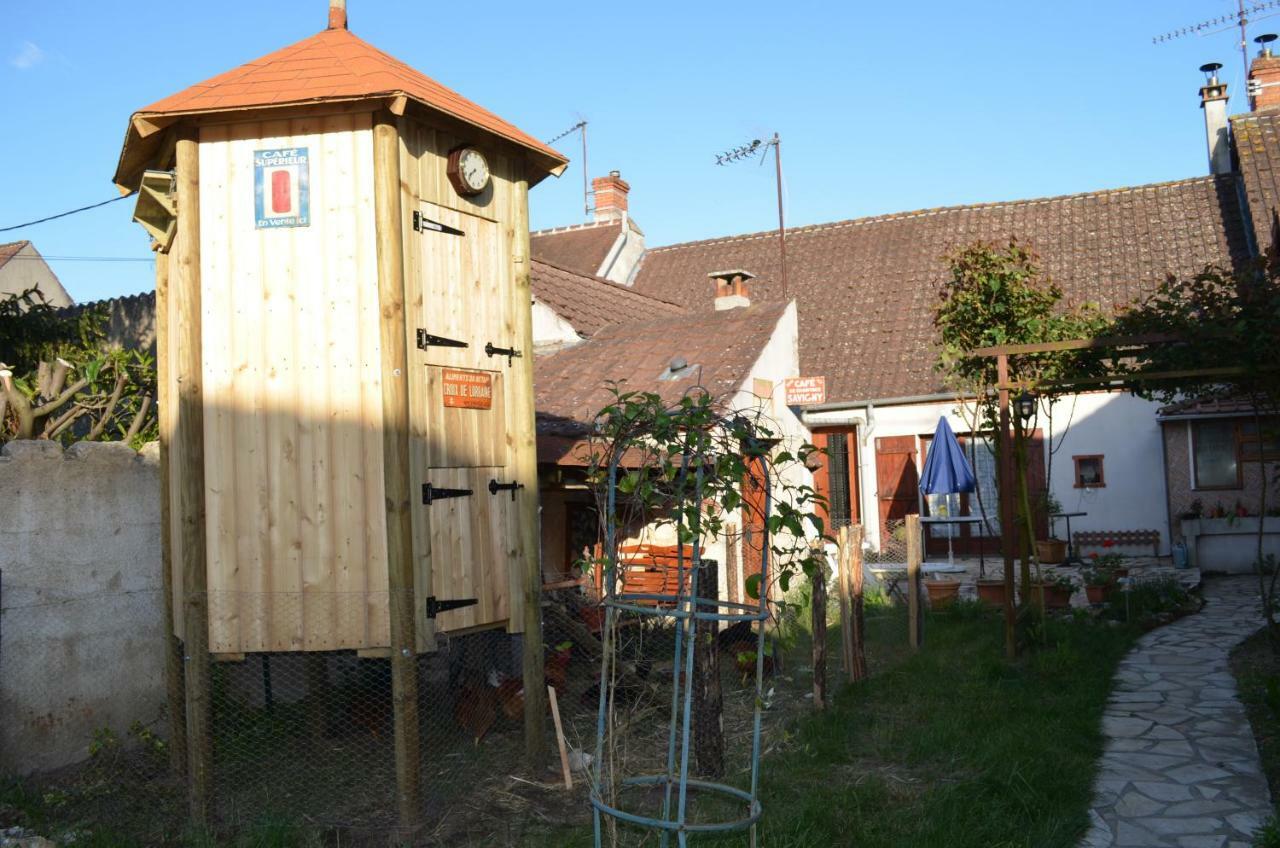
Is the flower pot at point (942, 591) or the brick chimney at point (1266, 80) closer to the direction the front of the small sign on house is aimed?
the flower pot

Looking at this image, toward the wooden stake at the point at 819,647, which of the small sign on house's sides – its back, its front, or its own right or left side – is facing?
front

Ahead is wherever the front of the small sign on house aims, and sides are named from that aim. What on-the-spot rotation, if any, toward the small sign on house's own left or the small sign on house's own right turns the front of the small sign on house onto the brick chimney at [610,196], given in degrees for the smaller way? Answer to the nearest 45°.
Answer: approximately 180°

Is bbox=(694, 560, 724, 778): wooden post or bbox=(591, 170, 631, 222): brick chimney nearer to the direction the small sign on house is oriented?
the wooden post

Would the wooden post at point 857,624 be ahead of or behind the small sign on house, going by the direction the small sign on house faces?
ahead

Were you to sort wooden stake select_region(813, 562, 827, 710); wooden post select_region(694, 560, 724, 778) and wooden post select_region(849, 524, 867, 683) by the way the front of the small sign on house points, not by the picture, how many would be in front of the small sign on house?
3

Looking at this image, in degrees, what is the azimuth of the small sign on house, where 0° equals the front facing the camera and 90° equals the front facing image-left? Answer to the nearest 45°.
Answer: approximately 0°

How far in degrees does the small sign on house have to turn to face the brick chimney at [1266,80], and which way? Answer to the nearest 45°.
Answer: approximately 135° to its left

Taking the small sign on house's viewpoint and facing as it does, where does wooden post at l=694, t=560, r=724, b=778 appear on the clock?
The wooden post is roughly at 12 o'clock from the small sign on house.

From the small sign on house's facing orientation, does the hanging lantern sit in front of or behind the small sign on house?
in front

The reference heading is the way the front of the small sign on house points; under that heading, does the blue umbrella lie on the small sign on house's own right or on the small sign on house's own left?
on the small sign on house's own left
